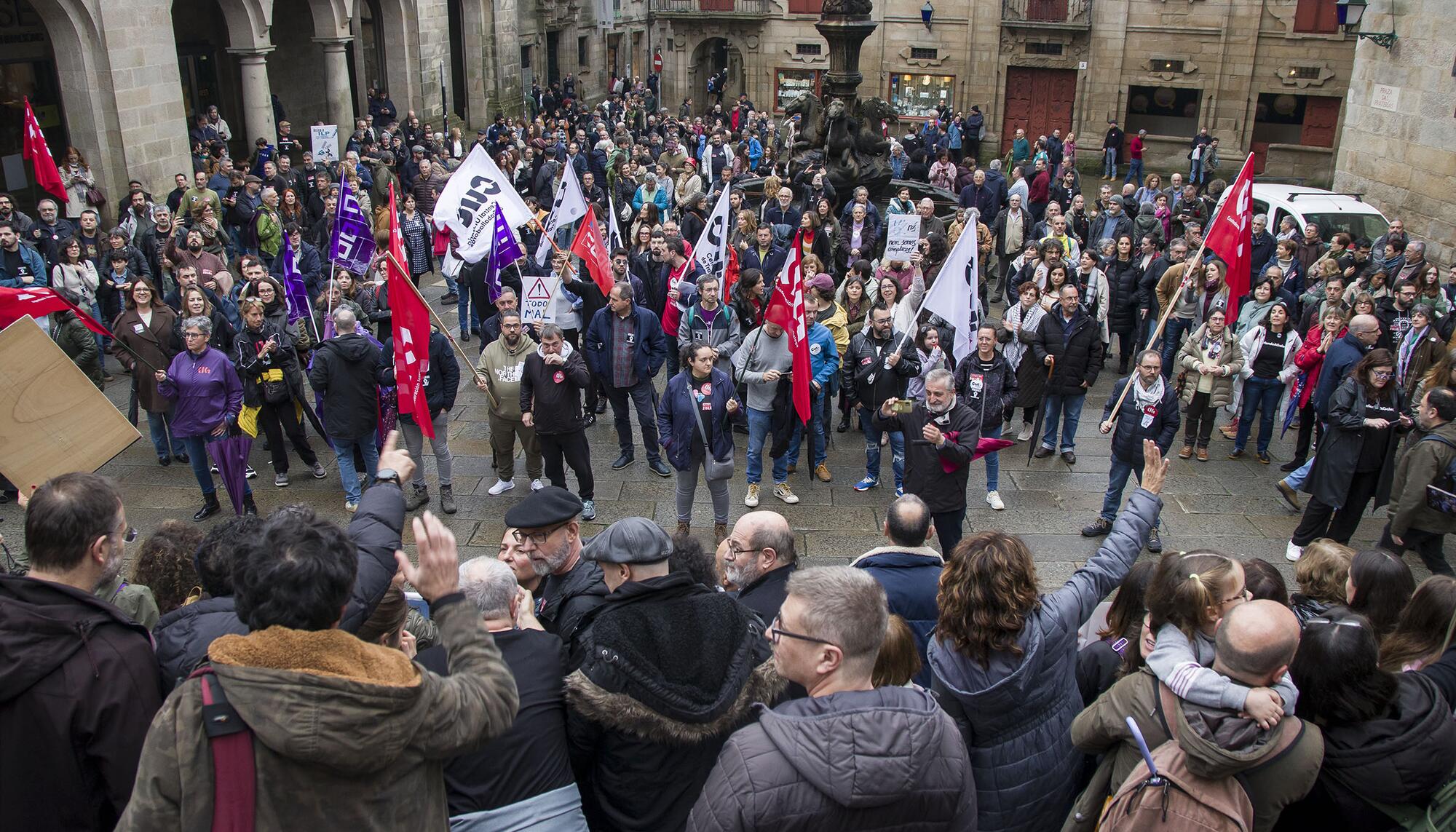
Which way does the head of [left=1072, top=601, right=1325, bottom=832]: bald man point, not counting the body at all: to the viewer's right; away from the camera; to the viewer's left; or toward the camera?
away from the camera

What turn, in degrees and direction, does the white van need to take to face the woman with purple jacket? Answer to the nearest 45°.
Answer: approximately 90° to its right

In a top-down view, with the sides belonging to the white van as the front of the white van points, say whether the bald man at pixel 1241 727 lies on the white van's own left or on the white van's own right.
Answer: on the white van's own right

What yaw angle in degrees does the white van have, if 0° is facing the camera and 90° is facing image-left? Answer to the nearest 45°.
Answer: approximately 315°

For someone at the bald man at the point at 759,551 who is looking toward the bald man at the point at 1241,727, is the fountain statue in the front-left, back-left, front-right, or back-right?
back-left
